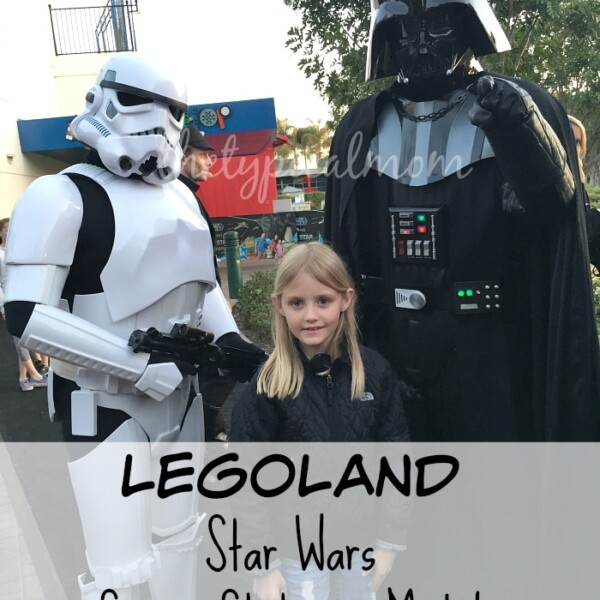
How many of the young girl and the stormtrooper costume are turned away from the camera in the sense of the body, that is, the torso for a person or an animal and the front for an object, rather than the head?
0

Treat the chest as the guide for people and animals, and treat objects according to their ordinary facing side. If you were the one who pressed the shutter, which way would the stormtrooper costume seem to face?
facing the viewer and to the right of the viewer

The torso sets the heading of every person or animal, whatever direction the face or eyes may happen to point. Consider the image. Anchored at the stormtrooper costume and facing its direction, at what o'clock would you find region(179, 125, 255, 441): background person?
The background person is roughly at 8 o'clock from the stormtrooper costume.

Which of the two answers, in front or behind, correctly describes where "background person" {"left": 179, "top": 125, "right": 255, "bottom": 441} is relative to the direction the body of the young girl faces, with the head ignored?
behind

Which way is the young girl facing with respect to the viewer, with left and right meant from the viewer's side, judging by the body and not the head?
facing the viewer
